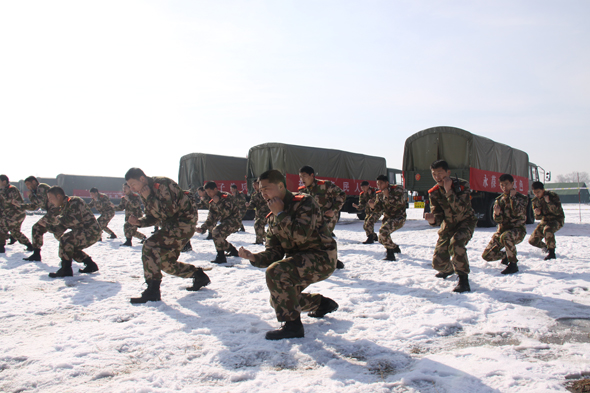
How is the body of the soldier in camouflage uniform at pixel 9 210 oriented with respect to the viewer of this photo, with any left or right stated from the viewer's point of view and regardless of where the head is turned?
facing to the left of the viewer

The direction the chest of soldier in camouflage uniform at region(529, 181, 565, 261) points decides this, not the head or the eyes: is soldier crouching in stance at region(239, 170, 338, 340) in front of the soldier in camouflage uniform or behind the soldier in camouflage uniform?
in front

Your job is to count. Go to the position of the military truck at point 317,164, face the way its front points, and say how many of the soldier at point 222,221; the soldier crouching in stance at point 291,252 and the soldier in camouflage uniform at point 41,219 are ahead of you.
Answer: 0

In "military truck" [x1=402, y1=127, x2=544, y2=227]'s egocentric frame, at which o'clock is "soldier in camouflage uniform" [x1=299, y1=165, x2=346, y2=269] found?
The soldier in camouflage uniform is roughly at 5 o'clock from the military truck.

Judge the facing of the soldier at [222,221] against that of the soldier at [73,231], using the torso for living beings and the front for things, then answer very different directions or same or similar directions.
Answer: same or similar directions

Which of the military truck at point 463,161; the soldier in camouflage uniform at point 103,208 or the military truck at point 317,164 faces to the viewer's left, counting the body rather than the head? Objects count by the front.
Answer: the soldier in camouflage uniform

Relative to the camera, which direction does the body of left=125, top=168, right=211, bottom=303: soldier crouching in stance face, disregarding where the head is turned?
to the viewer's left

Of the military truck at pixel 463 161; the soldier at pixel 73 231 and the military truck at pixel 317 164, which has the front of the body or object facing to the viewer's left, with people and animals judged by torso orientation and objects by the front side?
the soldier

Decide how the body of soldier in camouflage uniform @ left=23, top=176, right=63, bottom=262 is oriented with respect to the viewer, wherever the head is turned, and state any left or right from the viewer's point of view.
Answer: facing to the left of the viewer

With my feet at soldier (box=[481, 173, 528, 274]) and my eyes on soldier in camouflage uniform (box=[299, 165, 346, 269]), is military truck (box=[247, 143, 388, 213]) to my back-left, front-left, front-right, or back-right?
front-right

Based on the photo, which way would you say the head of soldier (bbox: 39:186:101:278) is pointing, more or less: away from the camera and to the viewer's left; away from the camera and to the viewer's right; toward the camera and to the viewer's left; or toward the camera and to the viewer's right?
toward the camera and to the viewer's left

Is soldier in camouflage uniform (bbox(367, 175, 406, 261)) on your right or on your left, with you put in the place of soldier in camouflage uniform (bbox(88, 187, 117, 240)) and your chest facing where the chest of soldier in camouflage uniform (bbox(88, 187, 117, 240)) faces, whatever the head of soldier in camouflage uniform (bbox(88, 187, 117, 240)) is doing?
on your left

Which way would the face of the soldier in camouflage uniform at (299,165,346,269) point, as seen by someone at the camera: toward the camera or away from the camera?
toward the camera

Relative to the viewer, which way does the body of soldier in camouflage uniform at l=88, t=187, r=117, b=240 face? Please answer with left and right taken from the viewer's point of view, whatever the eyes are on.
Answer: facing to the left of the viewer

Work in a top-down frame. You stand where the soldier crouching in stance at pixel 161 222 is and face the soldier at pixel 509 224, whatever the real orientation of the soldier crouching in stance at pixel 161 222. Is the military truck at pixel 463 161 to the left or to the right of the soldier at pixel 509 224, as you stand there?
left
